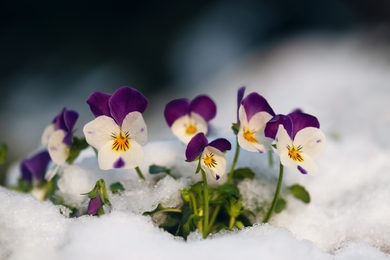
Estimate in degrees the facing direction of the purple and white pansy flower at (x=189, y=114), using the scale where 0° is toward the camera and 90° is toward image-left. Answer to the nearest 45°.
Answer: approximately 0°

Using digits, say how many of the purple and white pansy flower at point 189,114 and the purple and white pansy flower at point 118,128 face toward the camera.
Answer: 2

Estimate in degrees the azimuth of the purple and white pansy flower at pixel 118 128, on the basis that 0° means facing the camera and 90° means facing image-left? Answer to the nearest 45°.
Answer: approximately 0°

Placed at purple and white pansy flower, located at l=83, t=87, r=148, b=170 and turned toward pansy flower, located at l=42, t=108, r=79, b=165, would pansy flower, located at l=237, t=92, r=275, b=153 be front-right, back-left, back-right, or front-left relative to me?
back-right
